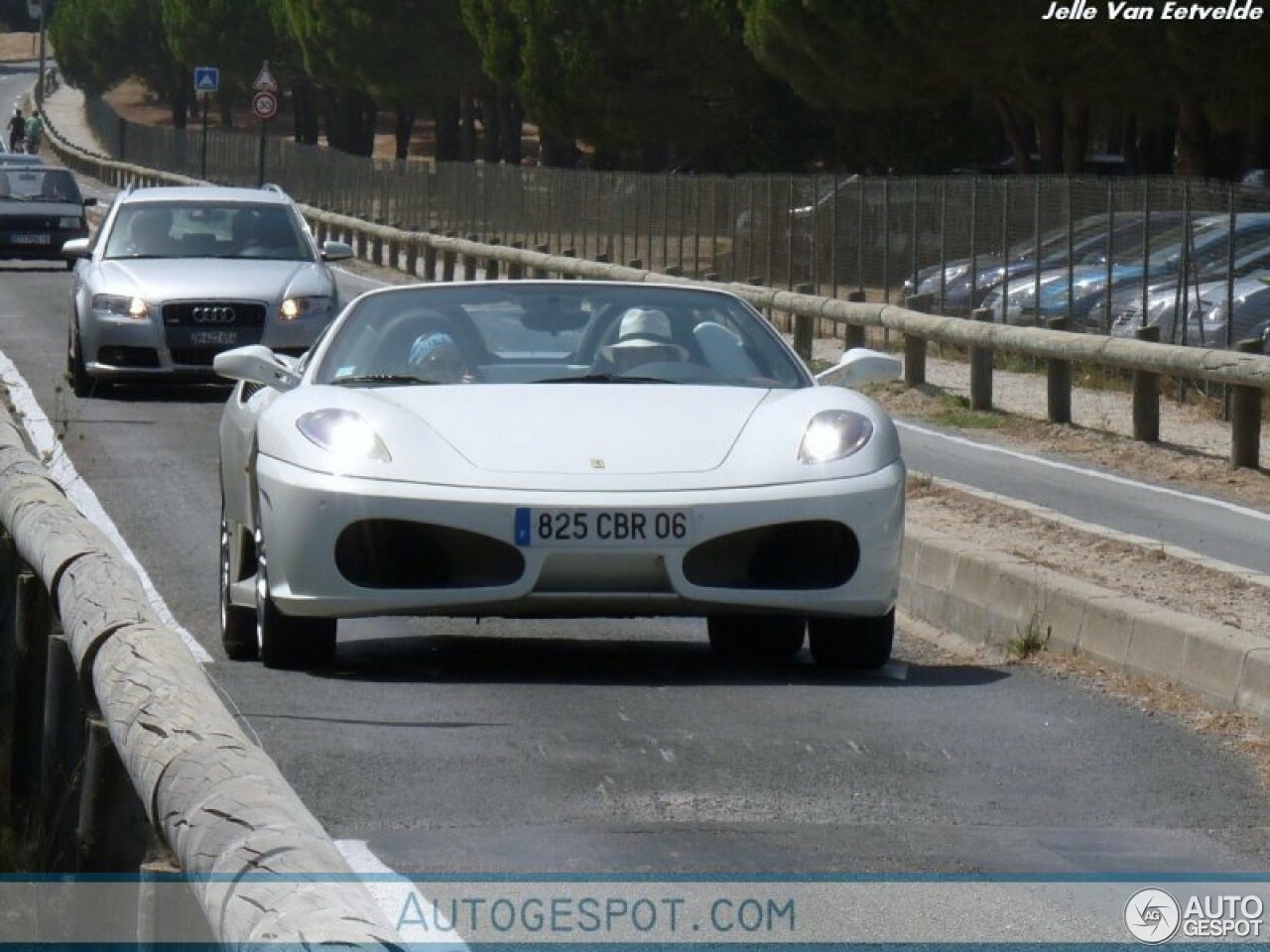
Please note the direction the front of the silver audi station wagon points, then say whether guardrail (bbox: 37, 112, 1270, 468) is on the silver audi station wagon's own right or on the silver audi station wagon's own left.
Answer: on the silver audi station wagon's own left

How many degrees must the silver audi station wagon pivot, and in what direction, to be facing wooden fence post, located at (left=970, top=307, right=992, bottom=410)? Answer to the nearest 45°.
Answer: approximately 90° to its left

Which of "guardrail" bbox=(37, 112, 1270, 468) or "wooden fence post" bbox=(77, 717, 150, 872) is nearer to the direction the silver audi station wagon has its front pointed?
the wooden fence post

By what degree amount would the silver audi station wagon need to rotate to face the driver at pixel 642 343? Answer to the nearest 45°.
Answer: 0° — it already faces them

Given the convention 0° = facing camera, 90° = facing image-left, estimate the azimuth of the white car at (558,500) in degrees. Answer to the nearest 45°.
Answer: approximately 0°

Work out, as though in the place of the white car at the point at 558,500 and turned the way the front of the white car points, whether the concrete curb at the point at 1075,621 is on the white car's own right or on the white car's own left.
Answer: on the white car's own left

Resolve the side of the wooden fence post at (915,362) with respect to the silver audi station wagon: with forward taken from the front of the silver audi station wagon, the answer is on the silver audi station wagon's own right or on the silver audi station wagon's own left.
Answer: on the silver audi station wagon's own left

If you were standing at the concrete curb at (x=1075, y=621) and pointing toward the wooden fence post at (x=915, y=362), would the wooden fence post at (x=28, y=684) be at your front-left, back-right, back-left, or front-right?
back-left

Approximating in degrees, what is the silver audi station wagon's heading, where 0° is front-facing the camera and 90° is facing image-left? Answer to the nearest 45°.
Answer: approximately 0°

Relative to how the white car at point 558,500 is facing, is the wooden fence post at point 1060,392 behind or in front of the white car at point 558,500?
behind

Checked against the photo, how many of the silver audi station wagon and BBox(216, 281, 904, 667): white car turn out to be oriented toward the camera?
2

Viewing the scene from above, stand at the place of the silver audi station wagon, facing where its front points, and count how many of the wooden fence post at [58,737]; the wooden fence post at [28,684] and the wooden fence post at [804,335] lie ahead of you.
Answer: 2
